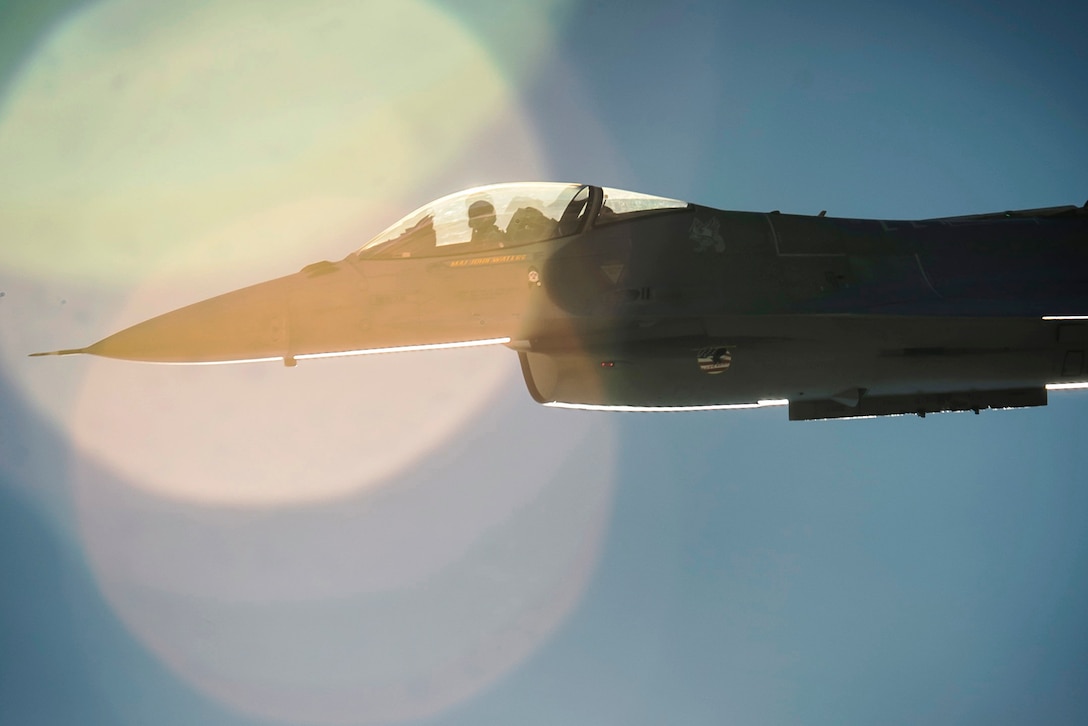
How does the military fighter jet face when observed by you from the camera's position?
facing to the left of the viewer

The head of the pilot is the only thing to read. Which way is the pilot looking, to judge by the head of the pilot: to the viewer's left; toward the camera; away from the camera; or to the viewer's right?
to the viewer's left
